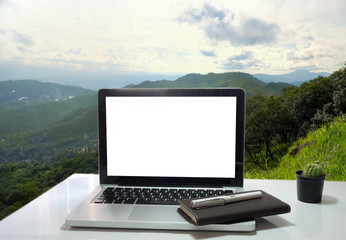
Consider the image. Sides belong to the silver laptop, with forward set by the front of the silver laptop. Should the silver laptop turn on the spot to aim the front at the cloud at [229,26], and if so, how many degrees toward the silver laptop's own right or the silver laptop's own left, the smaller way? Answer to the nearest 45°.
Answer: approximately 180°

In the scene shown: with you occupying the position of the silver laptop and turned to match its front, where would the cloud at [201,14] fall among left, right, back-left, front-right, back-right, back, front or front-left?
back

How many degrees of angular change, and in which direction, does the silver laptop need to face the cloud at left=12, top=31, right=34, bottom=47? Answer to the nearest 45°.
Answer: approximately 135° to its right

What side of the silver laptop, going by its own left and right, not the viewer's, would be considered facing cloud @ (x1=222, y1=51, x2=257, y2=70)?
back

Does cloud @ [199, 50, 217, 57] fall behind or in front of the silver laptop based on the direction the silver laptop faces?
behind

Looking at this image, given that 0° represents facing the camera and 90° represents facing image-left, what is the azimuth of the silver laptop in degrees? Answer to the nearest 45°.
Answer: approximately 0°
